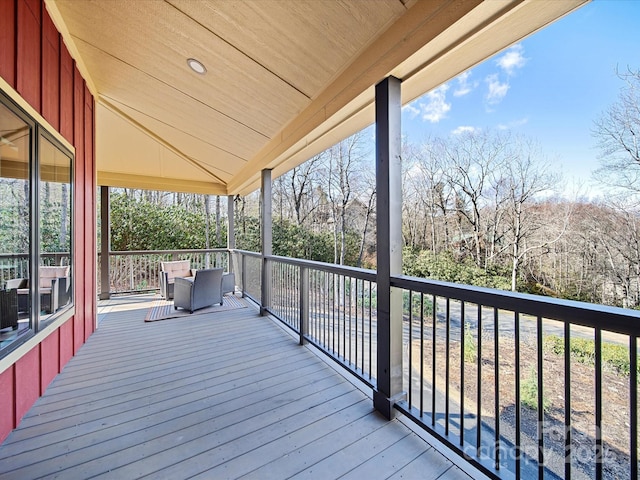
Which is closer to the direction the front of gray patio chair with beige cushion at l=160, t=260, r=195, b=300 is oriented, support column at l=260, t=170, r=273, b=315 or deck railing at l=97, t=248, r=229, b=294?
the support column

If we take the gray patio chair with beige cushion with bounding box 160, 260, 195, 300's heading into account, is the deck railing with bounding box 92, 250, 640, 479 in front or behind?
in front

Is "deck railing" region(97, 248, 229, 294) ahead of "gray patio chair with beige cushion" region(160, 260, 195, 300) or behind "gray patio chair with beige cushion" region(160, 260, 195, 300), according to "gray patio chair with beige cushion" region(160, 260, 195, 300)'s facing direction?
behind

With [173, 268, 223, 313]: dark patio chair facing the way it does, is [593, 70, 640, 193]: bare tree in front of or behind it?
behind

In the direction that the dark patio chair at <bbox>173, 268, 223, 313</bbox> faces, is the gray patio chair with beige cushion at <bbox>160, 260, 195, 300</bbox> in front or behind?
in front

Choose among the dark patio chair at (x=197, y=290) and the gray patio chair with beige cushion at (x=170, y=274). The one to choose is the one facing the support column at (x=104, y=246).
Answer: the dark patio chair at (x=197, y=290)

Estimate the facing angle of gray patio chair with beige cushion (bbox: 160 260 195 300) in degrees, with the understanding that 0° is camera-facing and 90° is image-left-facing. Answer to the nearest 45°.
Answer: approximately 315°

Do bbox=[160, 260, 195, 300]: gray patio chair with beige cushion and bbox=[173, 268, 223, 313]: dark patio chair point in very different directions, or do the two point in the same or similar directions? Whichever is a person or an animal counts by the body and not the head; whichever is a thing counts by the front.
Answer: very different directions

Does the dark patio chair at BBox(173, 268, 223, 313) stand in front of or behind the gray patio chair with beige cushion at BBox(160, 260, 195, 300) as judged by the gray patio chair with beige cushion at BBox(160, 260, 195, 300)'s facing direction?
in front

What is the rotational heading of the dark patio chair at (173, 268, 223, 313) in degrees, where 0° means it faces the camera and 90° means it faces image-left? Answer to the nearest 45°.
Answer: approximately 135°

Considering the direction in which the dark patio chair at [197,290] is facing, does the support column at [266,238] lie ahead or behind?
behind
